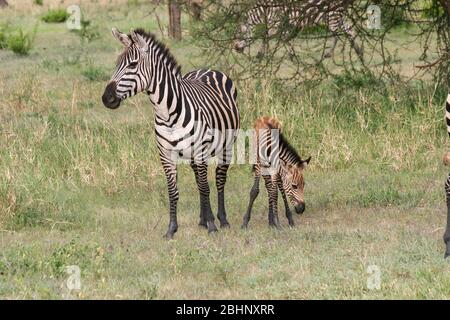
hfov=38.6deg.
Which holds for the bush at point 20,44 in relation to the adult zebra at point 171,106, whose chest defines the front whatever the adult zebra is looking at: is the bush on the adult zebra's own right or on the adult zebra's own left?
on the adult zebra's own right

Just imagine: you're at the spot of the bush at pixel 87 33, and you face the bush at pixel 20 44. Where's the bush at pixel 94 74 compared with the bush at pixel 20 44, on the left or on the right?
left

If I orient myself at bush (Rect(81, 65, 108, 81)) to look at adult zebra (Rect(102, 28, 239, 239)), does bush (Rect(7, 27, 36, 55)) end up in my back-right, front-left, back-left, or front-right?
back-right

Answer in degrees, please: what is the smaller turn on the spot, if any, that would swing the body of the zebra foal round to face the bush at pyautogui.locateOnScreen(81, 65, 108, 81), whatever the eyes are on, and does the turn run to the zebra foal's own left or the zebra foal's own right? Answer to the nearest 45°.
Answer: approximately 180°

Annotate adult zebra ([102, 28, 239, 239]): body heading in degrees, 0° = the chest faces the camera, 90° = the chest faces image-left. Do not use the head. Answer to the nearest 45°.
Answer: approximately 45°
